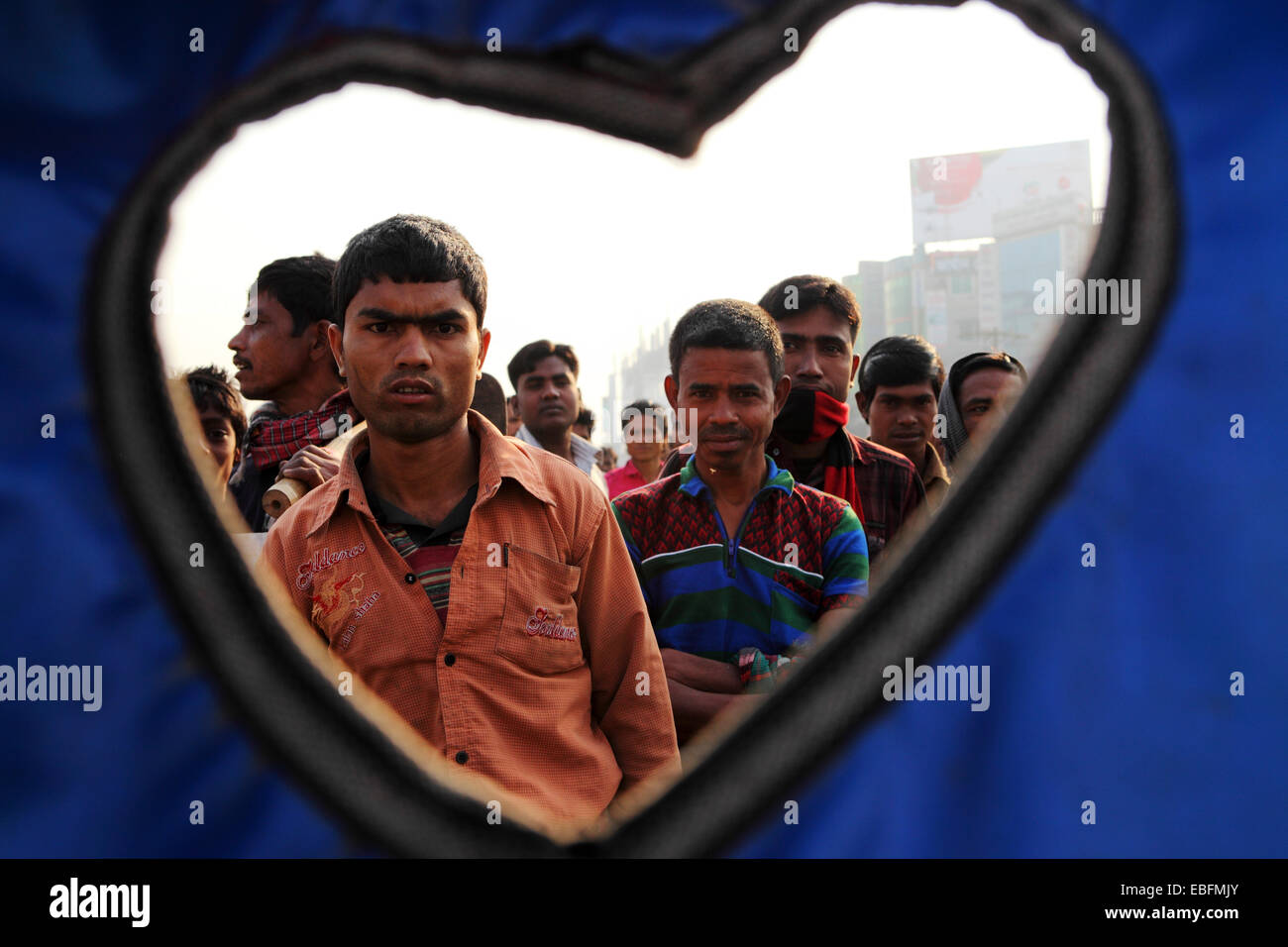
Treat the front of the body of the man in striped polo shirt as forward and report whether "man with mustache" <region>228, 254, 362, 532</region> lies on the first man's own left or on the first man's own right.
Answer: on the first man's own right

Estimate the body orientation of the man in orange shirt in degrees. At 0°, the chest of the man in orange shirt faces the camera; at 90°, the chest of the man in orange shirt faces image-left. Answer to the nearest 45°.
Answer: approximately 0°

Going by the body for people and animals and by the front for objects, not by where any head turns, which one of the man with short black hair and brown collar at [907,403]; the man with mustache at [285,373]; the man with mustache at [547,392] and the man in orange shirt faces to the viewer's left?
the man with mustache at [285,373]

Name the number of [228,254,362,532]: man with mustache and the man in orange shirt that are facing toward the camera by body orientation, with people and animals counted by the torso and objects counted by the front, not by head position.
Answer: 1

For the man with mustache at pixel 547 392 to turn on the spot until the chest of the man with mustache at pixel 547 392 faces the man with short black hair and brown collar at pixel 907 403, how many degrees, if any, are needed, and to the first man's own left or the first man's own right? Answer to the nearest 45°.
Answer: approximately 45° to the first man's own left
